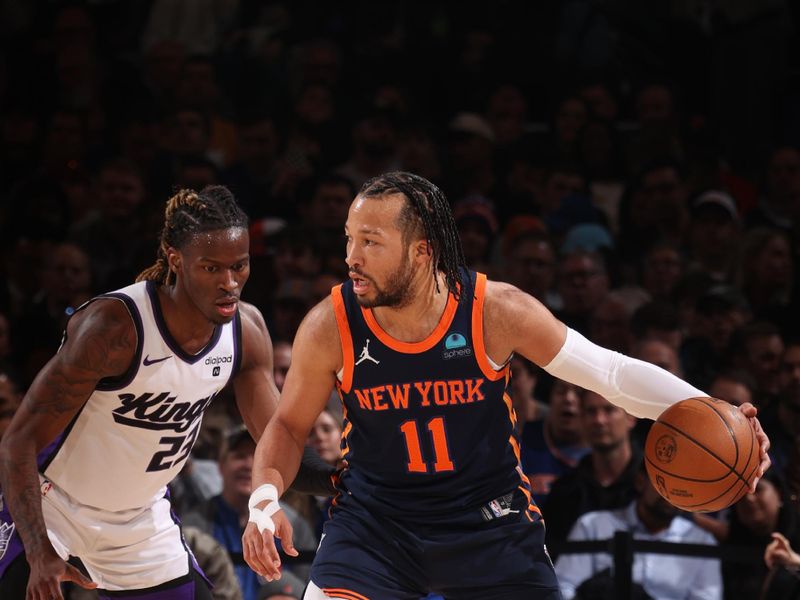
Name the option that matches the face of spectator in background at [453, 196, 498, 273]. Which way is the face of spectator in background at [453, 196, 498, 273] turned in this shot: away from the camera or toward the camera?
toward the camera

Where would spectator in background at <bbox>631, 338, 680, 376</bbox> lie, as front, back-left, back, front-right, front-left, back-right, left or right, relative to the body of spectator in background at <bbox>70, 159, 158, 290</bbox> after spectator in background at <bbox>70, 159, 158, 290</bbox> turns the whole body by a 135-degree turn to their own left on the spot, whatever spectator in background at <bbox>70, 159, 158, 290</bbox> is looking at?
right

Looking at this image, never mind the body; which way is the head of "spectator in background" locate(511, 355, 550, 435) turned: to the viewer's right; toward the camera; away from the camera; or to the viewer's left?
toward the camera

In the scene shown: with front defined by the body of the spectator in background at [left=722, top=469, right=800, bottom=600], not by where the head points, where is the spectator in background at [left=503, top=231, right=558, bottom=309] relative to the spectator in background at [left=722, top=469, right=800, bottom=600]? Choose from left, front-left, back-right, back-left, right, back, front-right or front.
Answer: right

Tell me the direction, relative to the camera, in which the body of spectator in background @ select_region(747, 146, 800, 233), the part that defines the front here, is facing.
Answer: toward the camera

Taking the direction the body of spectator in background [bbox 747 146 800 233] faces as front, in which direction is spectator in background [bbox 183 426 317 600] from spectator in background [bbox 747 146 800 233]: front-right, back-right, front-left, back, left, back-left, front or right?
front-right

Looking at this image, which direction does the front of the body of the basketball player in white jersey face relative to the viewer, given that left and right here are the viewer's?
facing the viewer and to the right of the viewer

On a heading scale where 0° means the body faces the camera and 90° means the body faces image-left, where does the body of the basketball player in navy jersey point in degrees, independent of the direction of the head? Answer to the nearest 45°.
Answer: approximately 0°

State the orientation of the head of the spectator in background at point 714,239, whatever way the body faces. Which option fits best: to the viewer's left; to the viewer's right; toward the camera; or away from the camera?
toward the camera

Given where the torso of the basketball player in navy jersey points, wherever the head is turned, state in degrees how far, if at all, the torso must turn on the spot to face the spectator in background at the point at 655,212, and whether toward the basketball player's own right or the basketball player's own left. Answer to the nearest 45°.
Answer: approximately 180°

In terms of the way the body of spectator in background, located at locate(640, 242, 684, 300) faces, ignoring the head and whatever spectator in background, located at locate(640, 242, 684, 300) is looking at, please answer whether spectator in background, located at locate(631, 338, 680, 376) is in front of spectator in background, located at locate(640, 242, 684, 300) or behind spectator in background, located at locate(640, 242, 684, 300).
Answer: in front

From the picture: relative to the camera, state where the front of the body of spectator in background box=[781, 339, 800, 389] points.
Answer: toward the camera

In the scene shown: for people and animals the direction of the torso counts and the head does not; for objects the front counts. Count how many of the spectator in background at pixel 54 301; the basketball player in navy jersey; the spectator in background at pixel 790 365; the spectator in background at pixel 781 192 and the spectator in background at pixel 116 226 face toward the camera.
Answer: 5

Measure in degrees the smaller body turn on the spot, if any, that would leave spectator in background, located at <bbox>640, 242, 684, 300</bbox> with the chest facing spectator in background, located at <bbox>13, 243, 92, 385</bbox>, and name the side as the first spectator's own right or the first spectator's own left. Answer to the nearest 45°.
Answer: approximately 90° to the first spectator's own right

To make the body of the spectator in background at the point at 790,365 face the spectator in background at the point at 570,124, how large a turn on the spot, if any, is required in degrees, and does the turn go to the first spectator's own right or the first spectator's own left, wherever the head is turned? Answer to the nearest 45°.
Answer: approximately 135° to the first spectator's own right

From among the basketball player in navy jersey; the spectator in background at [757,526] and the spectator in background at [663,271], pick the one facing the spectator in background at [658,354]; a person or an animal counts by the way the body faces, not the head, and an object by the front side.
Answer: the spectator in background at [663,271]

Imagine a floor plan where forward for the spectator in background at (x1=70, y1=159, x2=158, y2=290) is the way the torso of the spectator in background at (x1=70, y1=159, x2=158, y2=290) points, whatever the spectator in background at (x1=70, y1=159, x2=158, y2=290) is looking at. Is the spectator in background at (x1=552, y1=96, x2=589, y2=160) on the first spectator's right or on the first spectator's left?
on the first spectator's left

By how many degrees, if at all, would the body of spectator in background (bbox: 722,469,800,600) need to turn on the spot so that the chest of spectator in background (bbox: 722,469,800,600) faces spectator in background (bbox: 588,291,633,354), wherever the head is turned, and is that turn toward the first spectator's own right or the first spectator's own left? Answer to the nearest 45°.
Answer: approximately 180°

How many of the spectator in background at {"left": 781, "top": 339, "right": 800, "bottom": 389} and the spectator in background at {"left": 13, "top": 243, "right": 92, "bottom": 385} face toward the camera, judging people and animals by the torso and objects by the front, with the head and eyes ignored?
2

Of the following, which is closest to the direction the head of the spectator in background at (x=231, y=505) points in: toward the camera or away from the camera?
toward the camera

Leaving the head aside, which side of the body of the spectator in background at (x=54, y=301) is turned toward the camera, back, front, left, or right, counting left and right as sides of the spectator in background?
front

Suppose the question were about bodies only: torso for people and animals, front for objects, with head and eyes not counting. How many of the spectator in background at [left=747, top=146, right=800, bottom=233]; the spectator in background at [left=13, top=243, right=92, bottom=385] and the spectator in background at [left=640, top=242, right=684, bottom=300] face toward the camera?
3

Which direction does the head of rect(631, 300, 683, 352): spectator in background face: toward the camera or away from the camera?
toward the camera
